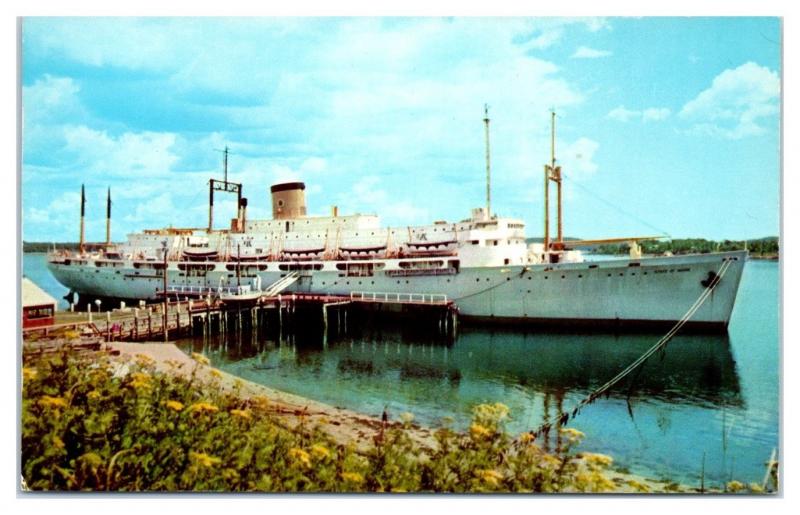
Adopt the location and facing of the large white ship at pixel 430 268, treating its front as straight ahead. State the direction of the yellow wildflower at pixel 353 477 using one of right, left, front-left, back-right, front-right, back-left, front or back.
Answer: front-right

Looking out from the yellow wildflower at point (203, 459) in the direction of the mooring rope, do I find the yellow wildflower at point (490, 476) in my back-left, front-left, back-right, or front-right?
front-right

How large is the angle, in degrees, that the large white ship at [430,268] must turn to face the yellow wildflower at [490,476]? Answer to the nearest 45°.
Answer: approximately 45° to its right

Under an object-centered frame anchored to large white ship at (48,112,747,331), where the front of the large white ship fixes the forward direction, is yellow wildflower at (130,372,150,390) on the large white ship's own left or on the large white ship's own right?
on the large white ship's own right

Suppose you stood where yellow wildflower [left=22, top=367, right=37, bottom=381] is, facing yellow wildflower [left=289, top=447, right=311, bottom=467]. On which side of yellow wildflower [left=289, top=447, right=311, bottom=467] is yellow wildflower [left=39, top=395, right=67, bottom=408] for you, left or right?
right

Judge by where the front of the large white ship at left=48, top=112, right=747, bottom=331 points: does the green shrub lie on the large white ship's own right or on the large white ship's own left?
on the large white ship's own right

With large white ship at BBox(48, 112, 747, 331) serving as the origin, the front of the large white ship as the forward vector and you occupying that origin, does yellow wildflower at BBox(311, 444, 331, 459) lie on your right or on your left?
on your right

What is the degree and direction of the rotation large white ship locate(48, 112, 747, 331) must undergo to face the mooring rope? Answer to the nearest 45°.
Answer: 0° — it already faces it

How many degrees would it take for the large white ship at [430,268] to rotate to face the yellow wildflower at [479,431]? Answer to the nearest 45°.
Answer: approximately 45° to its right
